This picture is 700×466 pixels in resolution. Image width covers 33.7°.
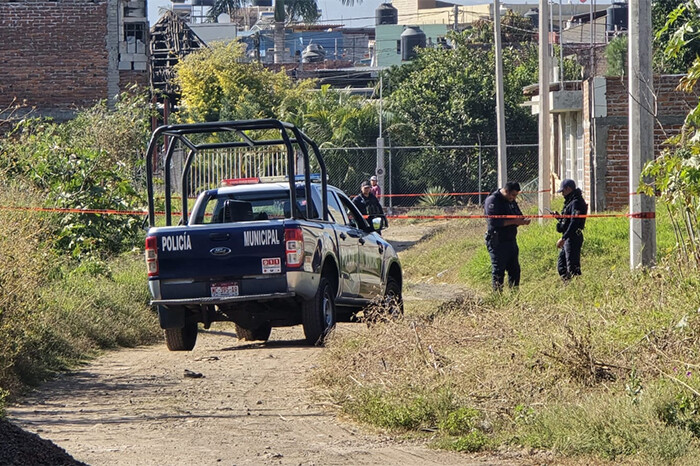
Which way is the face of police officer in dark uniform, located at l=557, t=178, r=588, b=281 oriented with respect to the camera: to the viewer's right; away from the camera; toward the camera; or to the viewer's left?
to the viewer's left

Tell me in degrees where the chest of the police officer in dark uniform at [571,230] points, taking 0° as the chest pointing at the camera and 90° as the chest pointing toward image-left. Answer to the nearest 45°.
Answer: approximately 90°

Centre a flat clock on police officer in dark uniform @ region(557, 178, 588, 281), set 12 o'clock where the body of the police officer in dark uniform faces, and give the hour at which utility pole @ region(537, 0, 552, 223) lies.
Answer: The utility pole is roughly at 3 o'clock from the police officer in dark uniform.

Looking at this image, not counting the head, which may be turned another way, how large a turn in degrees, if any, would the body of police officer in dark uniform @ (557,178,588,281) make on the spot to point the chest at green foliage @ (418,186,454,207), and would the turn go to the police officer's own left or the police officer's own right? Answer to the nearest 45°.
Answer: approximately 90° to the police officer's own right

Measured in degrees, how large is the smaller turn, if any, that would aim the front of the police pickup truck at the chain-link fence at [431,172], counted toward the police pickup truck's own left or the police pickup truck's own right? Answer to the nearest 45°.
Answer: approximately 45° to the police pickup truck's own left

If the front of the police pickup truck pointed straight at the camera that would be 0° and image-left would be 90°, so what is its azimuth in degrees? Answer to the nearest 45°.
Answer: approximately 225°

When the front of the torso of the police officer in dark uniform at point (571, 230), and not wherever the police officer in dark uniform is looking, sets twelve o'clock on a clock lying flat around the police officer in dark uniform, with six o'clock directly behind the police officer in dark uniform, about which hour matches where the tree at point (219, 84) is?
The tree is roughly at 2 o'clock from the police officer in dark uniform.

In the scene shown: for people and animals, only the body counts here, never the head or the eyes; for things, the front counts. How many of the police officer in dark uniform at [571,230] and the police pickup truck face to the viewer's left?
1

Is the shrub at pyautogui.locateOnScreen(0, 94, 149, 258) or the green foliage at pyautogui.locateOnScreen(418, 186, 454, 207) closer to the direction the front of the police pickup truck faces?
the green foliage

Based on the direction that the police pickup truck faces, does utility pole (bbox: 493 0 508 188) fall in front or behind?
in front
